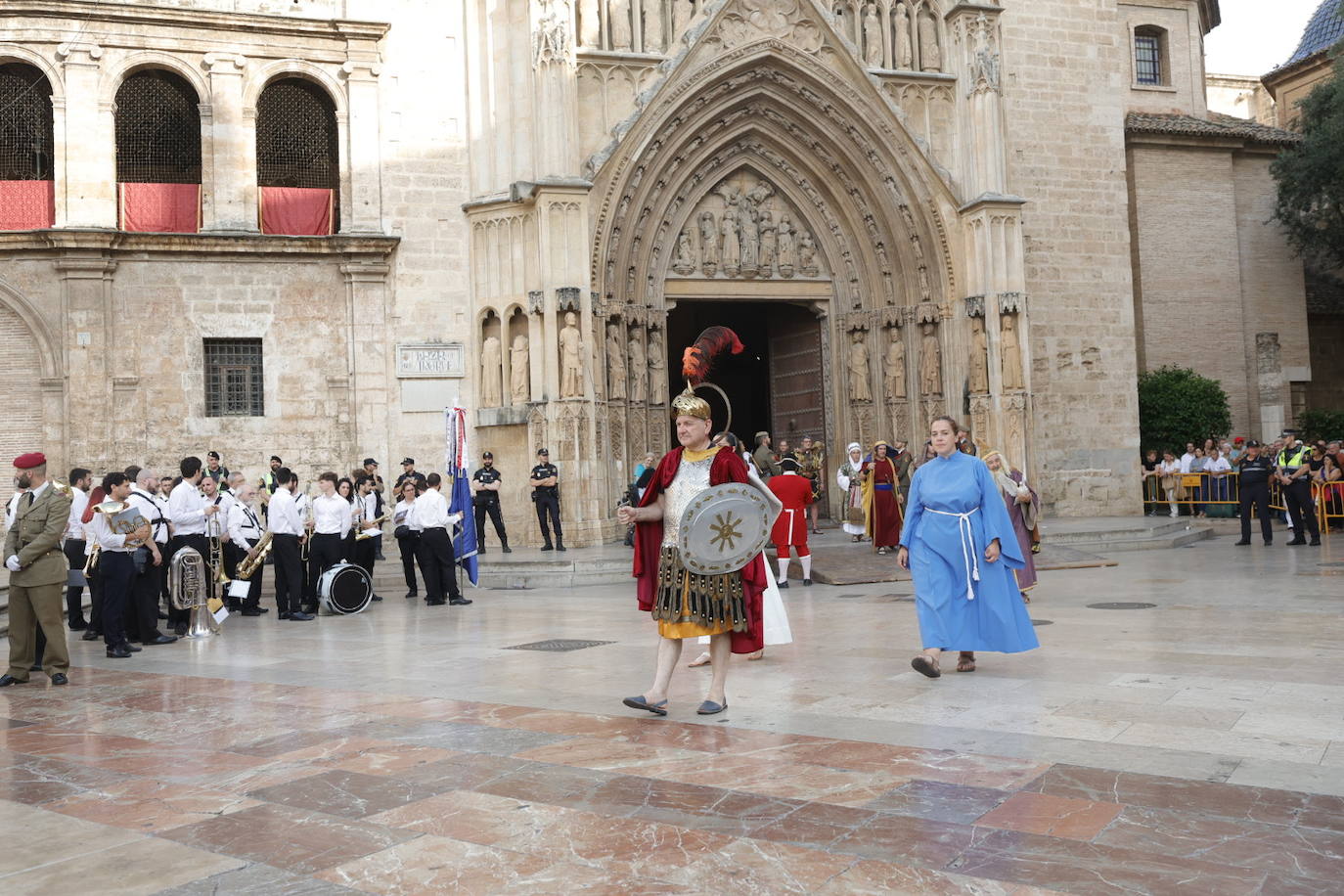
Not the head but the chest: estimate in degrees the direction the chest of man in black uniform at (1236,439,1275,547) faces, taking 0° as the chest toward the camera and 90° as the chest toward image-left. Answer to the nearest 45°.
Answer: approximately 0°

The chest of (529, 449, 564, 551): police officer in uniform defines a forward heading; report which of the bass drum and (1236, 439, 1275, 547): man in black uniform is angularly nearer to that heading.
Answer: the bass drum

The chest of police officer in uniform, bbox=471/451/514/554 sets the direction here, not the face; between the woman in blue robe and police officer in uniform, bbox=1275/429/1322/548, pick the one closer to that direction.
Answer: the woman in blue robe

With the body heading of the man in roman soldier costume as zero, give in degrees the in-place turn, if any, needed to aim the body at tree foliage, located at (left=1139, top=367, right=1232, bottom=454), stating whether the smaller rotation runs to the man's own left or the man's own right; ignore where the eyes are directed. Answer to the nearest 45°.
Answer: approximately 180°

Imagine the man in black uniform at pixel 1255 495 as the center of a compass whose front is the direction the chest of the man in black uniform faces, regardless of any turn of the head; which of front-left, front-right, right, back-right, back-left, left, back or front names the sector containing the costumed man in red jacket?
front-right

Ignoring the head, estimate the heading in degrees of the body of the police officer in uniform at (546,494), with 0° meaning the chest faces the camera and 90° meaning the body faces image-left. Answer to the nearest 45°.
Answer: approximately 0°
